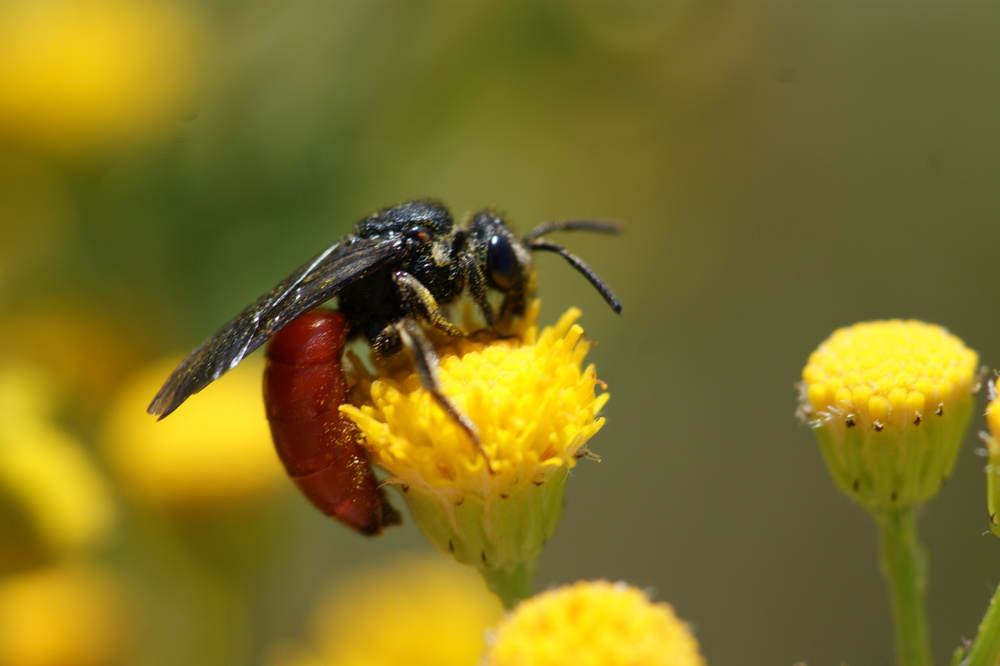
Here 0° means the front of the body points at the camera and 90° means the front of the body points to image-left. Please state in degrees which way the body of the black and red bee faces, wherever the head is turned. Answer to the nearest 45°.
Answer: approximately 270°
